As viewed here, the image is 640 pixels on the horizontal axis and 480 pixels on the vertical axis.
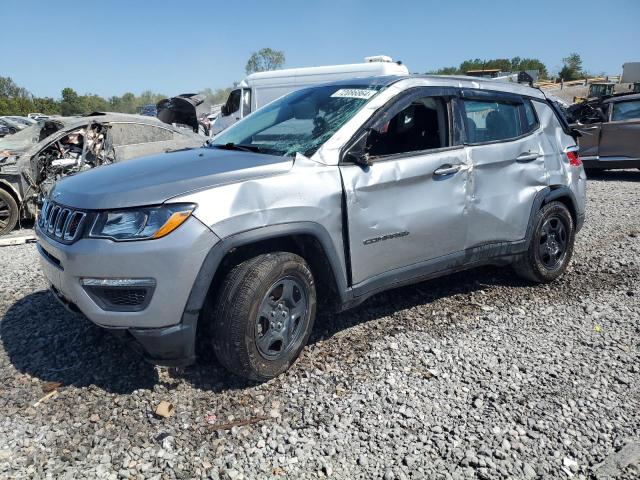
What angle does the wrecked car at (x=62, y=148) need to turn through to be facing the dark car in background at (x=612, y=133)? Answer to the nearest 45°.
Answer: approximately 135° to its left

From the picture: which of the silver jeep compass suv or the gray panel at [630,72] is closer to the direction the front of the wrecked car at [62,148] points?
the silver jeep compass suv

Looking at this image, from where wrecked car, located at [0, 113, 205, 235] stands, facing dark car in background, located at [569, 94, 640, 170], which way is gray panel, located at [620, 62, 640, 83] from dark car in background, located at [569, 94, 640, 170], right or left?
left

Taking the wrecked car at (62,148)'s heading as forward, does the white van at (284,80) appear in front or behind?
behind

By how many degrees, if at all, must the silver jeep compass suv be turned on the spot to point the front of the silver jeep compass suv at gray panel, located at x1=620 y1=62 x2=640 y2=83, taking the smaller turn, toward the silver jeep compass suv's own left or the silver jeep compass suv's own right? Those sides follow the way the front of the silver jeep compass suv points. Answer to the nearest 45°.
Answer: approximately 180°
